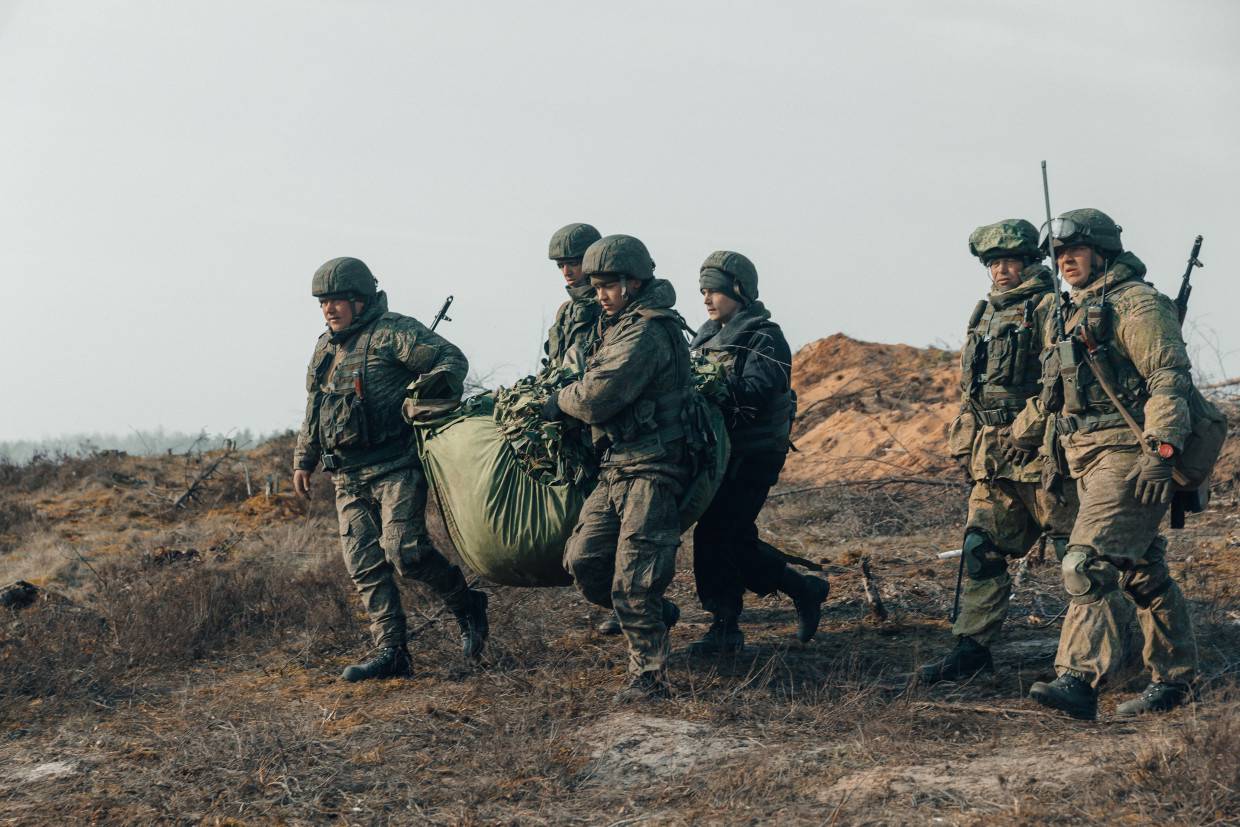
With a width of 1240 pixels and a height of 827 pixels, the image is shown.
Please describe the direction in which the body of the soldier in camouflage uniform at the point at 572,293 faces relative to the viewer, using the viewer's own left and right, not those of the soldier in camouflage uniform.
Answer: facing the viewer and to the left of the viewer

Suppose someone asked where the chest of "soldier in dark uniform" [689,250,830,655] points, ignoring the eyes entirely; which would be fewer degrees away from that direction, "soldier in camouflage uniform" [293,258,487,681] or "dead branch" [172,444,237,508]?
the soldier in camouflage uniform

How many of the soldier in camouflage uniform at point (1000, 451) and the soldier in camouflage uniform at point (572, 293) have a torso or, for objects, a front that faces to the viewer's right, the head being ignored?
0

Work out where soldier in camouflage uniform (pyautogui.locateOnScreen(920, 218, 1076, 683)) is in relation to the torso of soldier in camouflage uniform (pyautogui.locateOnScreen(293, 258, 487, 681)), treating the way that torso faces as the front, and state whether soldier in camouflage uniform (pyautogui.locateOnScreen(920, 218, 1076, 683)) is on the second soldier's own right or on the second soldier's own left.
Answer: on the second soldier's own left

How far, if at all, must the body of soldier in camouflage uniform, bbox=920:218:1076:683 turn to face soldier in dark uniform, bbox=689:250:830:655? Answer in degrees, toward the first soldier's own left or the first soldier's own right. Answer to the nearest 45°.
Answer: approximately 45° to the first soldier's own right

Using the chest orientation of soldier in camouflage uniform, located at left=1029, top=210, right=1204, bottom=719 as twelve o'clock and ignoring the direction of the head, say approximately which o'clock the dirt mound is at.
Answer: The dirt mound is roughly at 4 o'clock from the soldier in camouflage uniform.

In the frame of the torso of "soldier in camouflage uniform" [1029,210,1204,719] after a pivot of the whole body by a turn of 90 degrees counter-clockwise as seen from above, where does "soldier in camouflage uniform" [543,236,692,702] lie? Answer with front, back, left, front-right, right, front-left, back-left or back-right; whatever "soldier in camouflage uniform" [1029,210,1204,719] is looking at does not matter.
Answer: back-right

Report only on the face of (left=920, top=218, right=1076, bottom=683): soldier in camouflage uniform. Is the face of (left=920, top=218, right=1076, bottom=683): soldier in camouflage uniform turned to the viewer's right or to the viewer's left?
to the viewer's left

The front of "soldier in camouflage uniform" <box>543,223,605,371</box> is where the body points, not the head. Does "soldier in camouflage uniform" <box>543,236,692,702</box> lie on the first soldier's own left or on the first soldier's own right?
on the first soldier's own left

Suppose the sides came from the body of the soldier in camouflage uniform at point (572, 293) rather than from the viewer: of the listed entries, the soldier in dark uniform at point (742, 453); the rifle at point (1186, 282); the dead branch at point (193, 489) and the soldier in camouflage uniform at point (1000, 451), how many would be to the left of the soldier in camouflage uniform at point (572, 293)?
3
